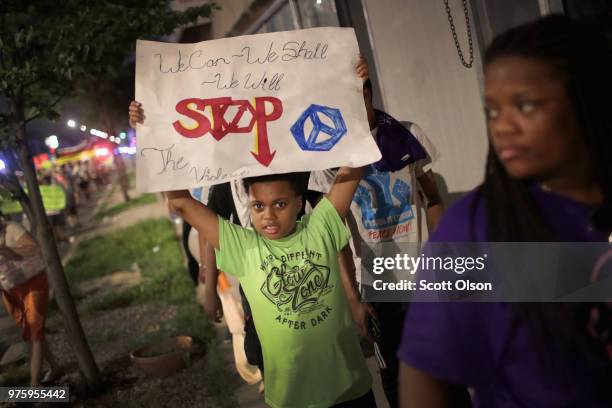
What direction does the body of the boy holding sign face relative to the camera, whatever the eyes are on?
toward the camera

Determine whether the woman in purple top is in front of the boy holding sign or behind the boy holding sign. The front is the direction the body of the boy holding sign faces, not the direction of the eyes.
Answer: in front

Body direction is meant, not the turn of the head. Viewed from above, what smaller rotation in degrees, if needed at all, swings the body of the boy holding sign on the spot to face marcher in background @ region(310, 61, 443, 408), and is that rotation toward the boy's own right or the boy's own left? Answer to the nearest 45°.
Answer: approximately 135° to the boy's own left

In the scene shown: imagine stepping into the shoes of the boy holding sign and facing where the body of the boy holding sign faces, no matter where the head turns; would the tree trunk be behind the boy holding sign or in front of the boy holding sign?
behind

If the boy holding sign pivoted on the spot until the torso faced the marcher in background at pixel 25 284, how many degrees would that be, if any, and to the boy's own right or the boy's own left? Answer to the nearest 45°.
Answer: approximately 135° to the boy's own right

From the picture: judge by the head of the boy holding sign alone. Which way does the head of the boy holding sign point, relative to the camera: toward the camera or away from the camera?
toward the camera
